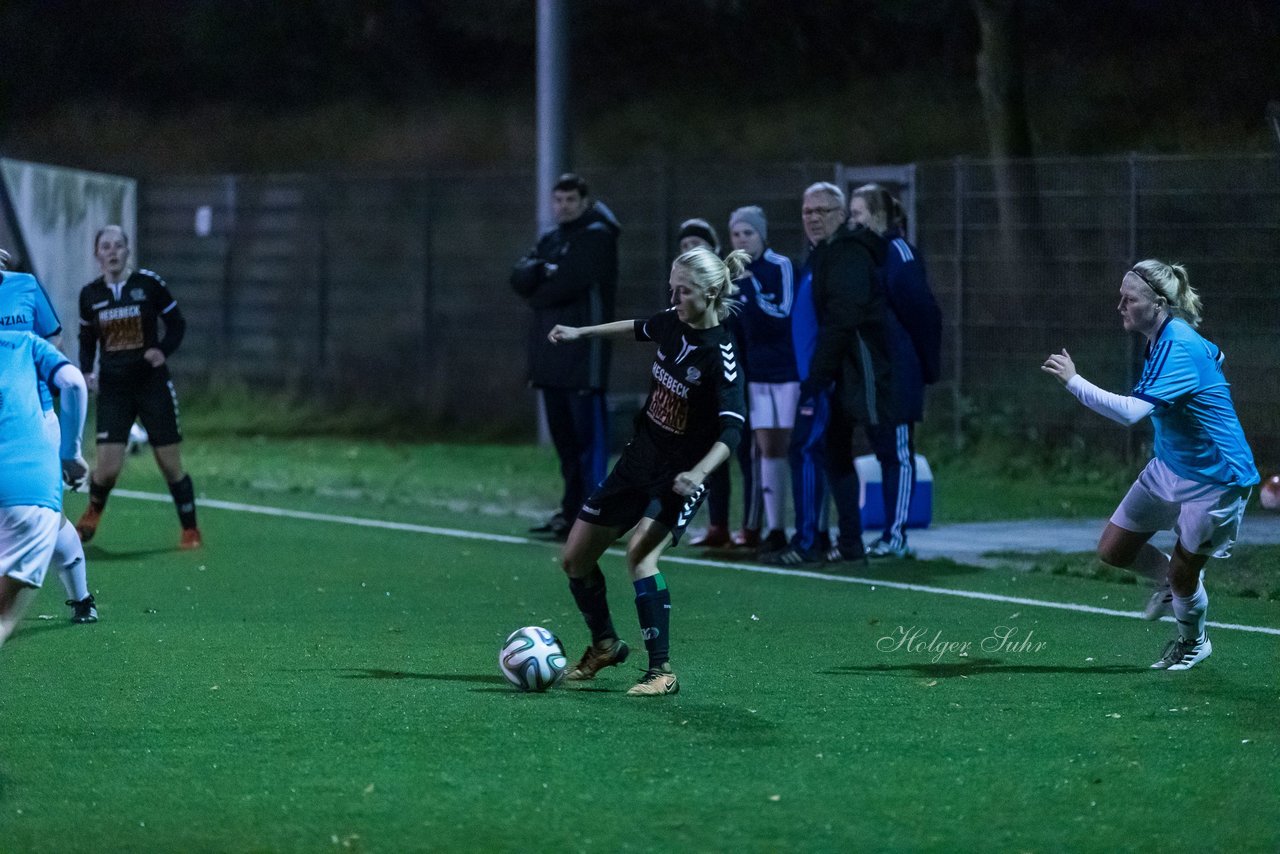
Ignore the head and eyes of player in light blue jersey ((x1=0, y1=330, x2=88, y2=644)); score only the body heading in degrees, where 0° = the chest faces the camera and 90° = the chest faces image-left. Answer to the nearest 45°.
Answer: approximately 180°

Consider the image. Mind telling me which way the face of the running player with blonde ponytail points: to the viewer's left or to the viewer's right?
to the viewer's left

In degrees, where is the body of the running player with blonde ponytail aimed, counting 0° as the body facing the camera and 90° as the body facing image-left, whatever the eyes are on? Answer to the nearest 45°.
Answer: approximately 90°

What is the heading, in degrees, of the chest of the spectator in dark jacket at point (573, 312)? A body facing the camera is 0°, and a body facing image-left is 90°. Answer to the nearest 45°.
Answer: approximately 45°

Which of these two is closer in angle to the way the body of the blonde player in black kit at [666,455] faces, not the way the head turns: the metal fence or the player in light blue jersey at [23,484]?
the player in light blue jersey

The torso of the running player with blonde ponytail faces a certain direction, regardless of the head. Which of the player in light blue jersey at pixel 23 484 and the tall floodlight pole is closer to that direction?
the player in light blue jersey

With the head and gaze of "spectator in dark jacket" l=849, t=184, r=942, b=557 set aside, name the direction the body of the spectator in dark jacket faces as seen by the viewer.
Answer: to the viewer's left

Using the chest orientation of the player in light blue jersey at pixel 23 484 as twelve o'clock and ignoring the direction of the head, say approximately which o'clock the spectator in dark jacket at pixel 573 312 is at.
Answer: The spectator in dark jacket is roughly at 1 o'clock from the player in light blue jersey.

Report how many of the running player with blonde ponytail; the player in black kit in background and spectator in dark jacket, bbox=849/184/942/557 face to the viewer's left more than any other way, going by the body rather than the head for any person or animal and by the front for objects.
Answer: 2

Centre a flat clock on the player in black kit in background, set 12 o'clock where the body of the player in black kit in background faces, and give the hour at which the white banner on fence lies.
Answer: The white banner on fence is roughly at 6 o'clock from the player in black kit in background.

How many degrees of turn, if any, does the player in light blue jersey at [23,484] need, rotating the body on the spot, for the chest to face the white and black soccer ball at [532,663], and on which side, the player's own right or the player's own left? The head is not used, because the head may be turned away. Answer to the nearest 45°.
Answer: approximately 90° to the player's own right
